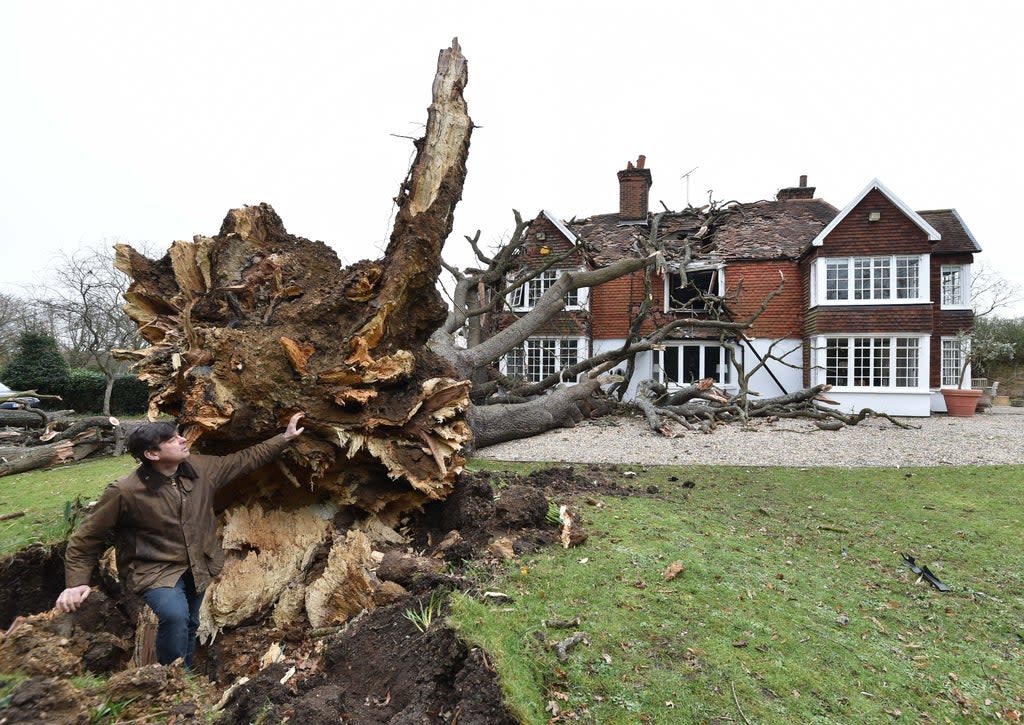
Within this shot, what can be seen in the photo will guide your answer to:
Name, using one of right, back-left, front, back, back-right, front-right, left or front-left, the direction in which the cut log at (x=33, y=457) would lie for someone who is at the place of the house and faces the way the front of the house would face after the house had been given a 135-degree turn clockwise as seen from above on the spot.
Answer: left

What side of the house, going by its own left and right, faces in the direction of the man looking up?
front

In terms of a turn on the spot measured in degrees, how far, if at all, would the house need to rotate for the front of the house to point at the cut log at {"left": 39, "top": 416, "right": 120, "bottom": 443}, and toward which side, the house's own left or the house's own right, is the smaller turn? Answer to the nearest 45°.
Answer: approximately 45° to the house's own right

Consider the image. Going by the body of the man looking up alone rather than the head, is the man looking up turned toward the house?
no

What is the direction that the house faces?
toward the camera

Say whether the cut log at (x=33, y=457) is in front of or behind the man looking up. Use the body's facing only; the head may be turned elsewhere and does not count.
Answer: behind

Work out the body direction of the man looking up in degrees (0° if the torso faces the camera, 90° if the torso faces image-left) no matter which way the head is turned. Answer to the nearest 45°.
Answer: approximately 315°

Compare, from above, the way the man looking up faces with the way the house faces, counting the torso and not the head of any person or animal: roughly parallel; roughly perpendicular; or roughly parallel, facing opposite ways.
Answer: roughly perpendicular

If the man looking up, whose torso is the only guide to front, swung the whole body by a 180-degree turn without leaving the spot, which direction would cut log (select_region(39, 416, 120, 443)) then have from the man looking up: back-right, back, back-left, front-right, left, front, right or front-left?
front-right

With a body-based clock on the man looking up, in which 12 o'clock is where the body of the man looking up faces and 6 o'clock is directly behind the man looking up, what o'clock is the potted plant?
The potted plant is roughly at 10 o'clock from the man looking up.

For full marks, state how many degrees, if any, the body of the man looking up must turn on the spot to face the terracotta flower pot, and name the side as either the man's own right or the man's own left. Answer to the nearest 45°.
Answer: approximately 45° to the man's own left

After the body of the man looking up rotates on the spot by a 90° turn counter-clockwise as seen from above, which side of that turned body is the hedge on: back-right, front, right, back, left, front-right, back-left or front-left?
front-left

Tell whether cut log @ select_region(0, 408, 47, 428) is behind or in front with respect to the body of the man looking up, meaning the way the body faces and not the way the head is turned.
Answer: behind

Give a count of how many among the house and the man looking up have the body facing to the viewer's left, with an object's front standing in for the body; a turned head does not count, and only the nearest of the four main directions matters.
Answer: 0
